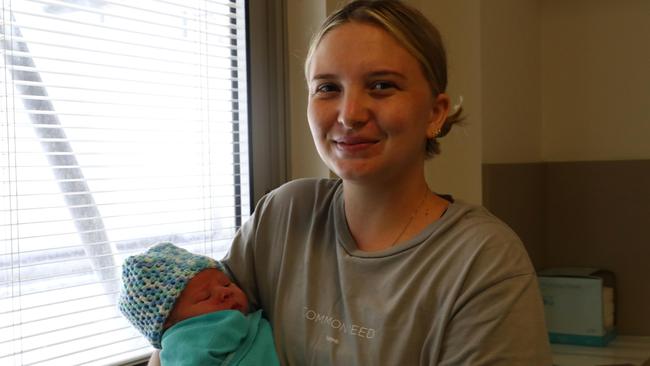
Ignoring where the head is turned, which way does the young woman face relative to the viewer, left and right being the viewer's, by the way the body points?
facing the viewer and to the left of the viewer

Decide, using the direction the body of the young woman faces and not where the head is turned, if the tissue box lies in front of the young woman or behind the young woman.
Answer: behind
